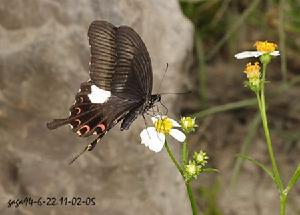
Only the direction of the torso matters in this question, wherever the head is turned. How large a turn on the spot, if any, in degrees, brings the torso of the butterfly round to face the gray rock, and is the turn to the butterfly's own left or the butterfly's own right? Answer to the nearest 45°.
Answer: approximately 90° to the butterfly's own left

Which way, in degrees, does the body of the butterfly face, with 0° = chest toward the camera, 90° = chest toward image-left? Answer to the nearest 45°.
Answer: approximately 270°
